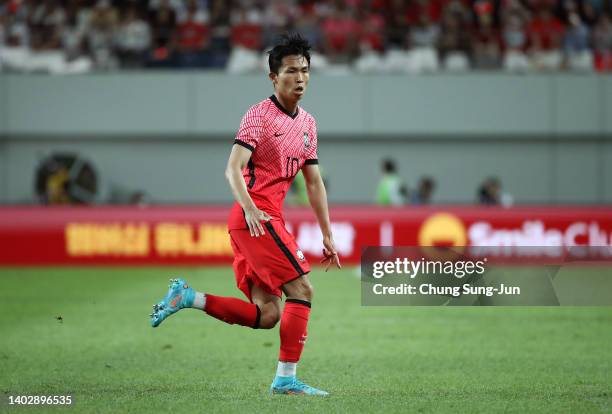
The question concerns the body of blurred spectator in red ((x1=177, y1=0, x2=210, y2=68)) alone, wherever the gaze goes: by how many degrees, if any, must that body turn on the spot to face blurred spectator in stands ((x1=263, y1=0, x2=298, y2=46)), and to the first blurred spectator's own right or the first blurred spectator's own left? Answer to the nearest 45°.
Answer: approximately 90° to the first blurred spectator's own left

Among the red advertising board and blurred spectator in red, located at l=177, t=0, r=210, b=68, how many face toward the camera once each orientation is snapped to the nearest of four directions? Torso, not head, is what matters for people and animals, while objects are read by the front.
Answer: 2

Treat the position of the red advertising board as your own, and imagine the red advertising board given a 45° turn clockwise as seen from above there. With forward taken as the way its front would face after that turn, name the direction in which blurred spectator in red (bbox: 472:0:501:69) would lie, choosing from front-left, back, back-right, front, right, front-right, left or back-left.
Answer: back

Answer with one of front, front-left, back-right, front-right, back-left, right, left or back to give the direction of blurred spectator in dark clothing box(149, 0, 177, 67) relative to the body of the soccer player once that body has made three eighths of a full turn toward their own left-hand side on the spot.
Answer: front

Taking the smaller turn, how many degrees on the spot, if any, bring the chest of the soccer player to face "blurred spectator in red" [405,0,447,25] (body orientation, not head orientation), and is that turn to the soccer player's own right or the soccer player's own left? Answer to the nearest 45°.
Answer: approximately 135° to the soccer player's own left

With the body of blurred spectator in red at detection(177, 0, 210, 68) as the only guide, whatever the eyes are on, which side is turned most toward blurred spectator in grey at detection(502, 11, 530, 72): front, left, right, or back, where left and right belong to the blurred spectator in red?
left

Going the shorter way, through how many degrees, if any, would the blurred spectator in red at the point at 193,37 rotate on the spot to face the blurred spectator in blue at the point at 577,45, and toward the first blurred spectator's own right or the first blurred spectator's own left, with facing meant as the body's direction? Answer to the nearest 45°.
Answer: approximately 90° to the first blurred spectator's own left

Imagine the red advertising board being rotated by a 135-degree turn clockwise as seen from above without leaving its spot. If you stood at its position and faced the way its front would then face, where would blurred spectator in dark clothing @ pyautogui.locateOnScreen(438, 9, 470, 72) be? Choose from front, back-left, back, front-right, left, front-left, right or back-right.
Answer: right

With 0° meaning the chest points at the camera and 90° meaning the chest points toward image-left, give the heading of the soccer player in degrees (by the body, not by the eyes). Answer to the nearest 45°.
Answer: approximately 315°

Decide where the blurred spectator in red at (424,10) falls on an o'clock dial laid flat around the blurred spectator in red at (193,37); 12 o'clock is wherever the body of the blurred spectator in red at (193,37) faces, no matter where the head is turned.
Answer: the blurred spectator in red at (424,10) is roughly at 9 o'clock from the blurred spectator in red at (193,37).

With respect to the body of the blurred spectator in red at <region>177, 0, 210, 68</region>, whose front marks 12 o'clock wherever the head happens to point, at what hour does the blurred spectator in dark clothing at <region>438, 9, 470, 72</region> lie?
The blurred spectator in dark clothing is roughly at 9 o'clock from the blurred spectator in red.
